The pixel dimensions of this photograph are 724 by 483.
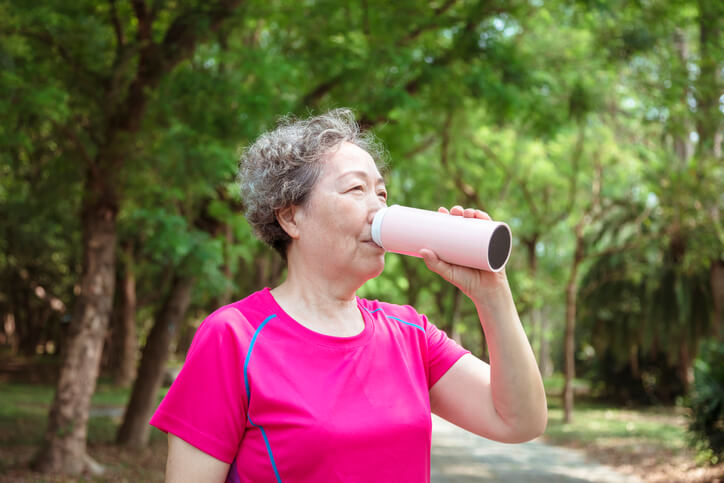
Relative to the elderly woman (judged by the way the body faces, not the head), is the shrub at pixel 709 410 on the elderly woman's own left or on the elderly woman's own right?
on the elderly woman's own left

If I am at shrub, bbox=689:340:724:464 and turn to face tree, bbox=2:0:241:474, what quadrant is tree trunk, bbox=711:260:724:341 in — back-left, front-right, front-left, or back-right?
back-right

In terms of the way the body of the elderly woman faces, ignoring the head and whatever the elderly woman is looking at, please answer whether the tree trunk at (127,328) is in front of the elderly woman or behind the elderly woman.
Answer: behind

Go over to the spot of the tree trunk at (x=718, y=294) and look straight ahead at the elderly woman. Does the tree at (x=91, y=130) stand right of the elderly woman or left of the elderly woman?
right

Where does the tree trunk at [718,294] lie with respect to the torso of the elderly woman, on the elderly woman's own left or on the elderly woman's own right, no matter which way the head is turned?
on the elderly woman's own left

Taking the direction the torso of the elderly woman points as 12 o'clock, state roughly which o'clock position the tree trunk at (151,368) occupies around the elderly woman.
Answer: The tree trunk is roughly at 7 o'clock from the elderly woman.
